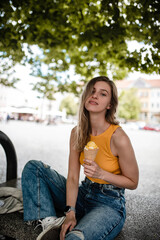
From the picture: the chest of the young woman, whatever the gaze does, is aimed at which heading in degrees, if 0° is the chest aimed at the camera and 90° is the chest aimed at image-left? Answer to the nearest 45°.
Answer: approximately 45°
